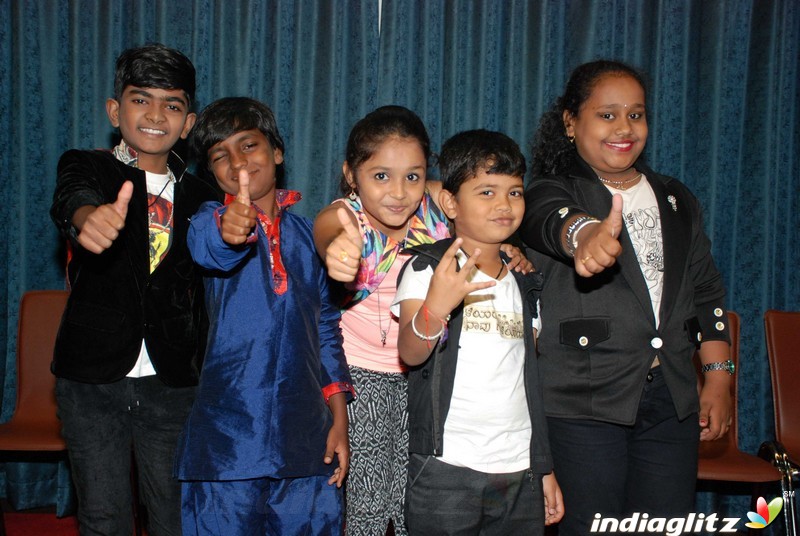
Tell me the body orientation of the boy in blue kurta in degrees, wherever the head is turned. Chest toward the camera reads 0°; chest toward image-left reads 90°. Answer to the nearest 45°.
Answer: approximately 0°

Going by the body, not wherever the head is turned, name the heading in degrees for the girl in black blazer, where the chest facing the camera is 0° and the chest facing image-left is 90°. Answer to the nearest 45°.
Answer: approximately 315°

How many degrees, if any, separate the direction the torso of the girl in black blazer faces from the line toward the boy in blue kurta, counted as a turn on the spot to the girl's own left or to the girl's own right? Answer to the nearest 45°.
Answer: approximately 135° to the girl's own right

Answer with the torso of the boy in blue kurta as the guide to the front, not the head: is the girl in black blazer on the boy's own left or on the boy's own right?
on the boy's own left
